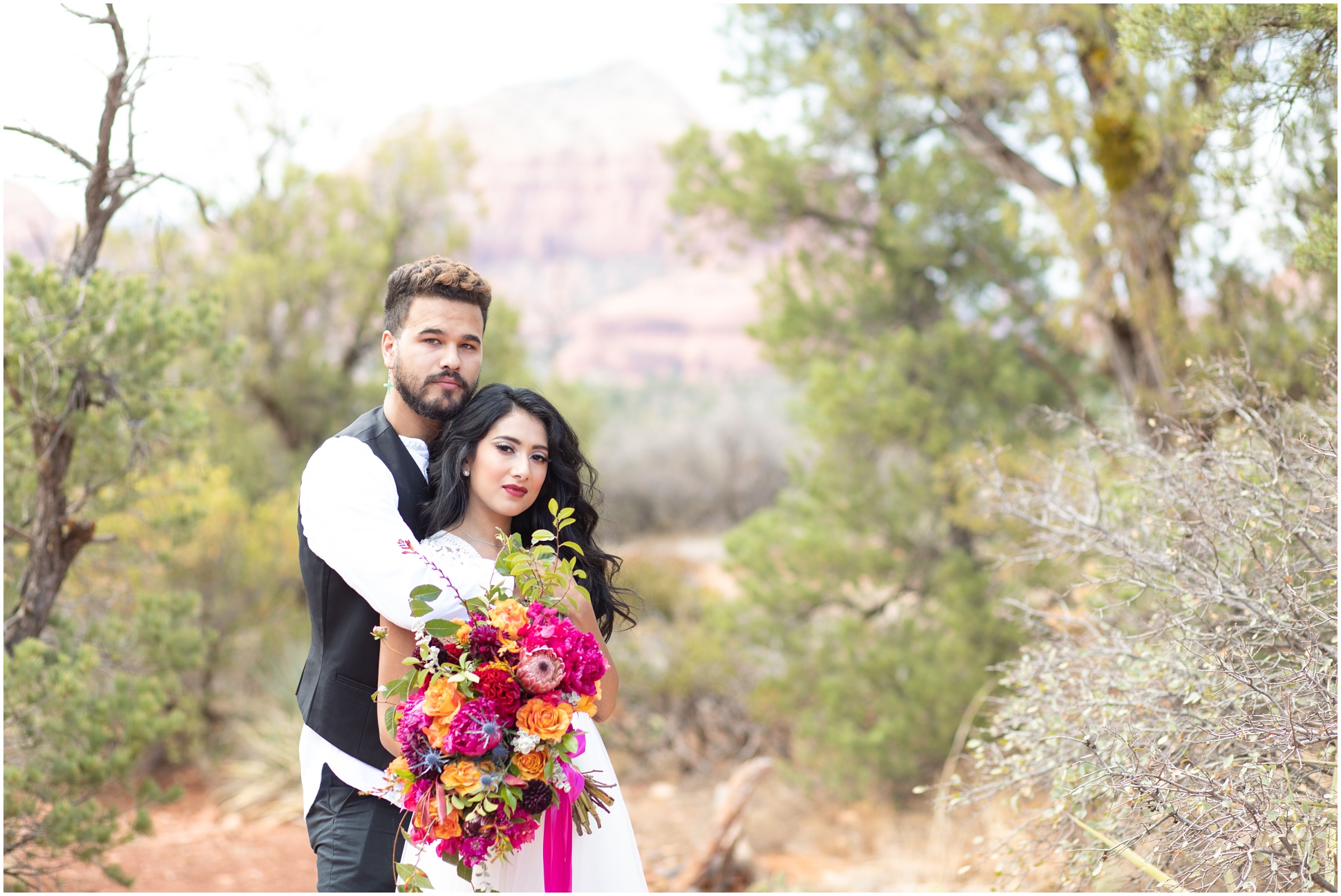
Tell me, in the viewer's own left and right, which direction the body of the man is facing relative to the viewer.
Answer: facing the viewer and to the right of the viewer

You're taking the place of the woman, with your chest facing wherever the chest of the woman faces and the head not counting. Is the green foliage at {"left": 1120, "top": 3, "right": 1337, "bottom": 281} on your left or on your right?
on your left

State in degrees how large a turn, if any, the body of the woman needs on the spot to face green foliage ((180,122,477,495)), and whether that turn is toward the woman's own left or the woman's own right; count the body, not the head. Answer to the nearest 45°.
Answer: approximately 180°

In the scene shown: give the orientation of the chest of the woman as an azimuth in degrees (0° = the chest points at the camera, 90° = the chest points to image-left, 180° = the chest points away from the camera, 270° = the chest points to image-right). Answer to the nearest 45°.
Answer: approximately 0°

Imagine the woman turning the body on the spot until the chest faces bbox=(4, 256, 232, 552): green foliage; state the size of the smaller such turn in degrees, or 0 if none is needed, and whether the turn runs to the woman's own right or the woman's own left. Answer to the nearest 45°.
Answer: approximately 135° to the woman's own right

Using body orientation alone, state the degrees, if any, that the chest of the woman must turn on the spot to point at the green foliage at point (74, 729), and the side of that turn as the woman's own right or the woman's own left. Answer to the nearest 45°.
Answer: approximately 135° to the woman's own right

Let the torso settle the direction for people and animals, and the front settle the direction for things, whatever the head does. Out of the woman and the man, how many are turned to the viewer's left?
0
